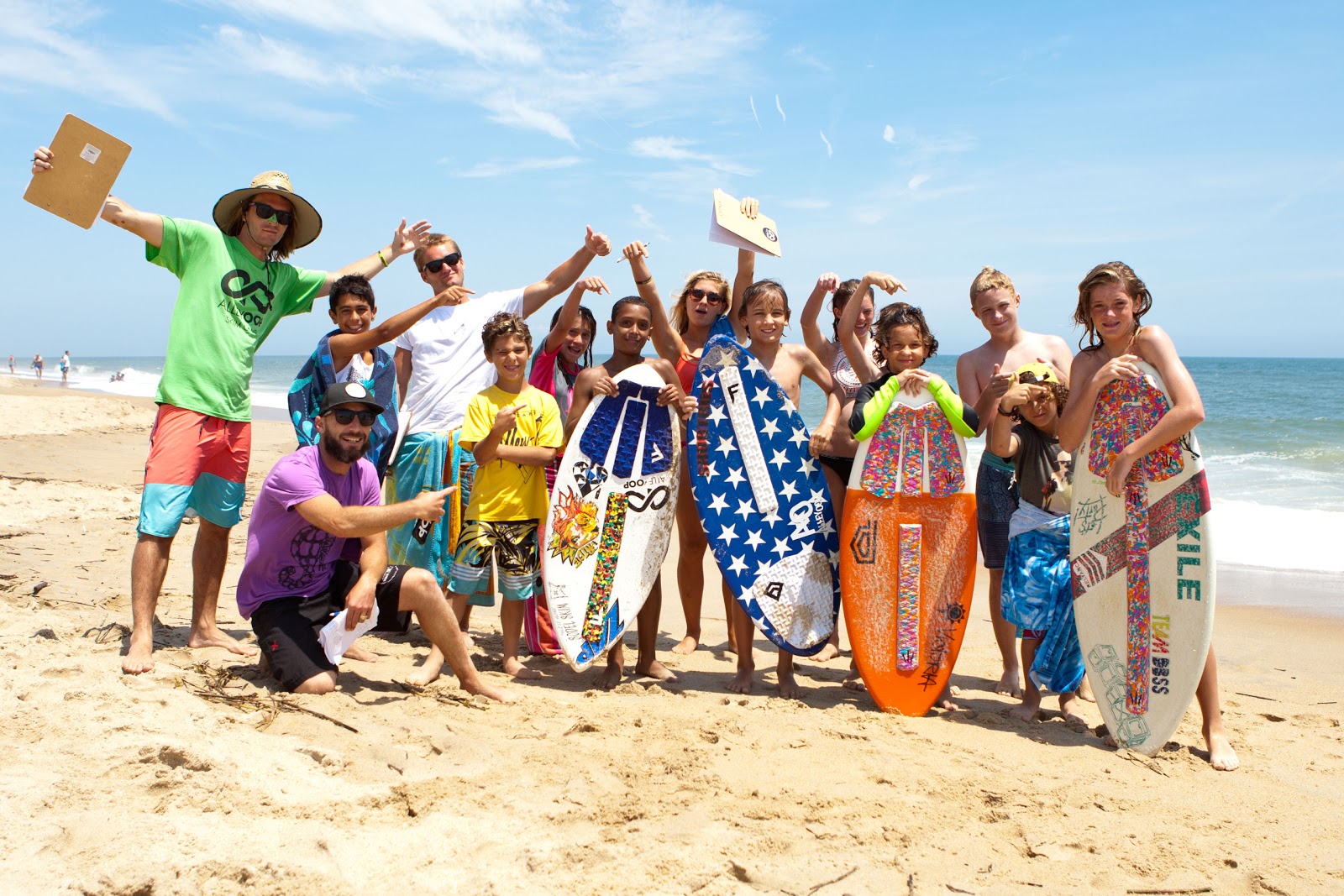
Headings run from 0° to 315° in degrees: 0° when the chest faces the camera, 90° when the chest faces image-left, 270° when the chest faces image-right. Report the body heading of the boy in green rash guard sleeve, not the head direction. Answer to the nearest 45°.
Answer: approximately 0°

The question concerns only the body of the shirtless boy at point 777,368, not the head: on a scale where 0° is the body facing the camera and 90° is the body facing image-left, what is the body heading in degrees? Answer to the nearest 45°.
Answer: approximately 0°

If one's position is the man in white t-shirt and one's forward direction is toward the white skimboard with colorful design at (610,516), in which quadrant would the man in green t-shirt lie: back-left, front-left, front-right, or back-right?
back-right

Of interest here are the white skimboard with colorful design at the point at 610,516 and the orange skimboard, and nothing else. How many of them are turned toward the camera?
2

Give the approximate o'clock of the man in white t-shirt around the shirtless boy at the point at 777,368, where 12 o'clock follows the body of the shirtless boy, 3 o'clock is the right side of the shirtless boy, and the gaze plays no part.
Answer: The man in white t-shirt is roughly at 3 o'clock from the shirtless boy.

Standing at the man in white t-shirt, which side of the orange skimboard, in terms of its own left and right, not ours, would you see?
right

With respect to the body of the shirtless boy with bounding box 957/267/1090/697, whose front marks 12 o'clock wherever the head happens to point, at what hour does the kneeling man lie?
The kneeling man is roughly at 2 o'clock from the shirtless boy.

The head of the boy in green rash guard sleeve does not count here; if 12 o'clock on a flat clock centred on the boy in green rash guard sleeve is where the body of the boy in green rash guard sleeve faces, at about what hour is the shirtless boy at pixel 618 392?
The shirtless boy is roughly at 3 o'clock from the boy in green rash guard sleeve.
